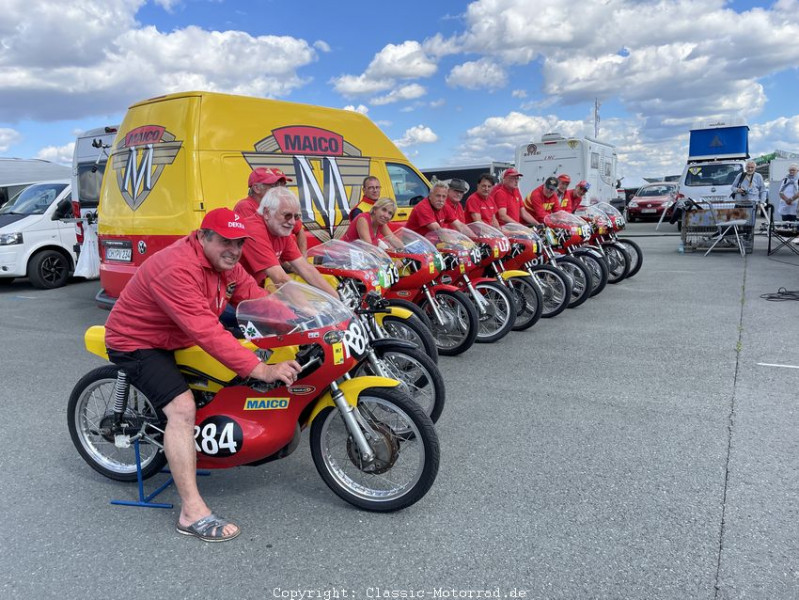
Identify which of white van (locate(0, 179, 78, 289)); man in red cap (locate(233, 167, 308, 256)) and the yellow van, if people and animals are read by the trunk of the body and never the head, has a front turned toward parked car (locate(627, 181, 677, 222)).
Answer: the yellow van

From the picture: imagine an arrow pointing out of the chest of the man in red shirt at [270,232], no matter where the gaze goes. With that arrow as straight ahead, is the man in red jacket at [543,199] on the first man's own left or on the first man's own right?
on the first man's own left

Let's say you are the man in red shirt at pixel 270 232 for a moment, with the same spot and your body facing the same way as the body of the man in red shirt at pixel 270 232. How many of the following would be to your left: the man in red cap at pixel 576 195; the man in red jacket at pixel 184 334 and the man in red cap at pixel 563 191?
2

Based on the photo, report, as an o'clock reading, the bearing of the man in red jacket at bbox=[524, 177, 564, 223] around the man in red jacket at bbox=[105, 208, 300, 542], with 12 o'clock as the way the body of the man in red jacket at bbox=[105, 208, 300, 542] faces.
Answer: the man in red jacket at bbox=[524, 177, 564, 223] is roughly at 9 o'clock from the man in red jacket at bbox=[105, 208, 300, 542].

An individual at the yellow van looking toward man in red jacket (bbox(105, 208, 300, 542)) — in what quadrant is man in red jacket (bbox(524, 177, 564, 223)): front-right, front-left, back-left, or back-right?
back-left

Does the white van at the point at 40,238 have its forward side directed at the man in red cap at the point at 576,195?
no

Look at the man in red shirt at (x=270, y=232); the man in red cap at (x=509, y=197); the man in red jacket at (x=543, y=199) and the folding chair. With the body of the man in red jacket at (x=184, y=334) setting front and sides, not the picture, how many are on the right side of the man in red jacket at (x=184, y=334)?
0

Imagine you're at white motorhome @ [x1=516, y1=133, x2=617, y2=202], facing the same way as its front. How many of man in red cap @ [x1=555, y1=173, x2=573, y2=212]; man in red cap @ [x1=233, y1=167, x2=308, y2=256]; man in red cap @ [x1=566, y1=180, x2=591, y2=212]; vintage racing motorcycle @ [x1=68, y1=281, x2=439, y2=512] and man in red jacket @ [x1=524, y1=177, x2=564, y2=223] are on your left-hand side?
0

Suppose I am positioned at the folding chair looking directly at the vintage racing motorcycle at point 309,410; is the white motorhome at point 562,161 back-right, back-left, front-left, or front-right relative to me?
back-right

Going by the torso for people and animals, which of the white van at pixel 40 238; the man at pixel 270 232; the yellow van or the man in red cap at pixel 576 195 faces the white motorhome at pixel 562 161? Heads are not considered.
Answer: the yellow van

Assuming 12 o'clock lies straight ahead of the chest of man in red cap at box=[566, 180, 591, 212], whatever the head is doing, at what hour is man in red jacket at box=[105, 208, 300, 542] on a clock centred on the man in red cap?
The man in red jacket is roughly at 2 o'clock from the man in red cap.

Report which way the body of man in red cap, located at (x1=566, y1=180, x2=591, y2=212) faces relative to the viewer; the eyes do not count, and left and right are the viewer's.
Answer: facing the viewer and to the right of the viewer

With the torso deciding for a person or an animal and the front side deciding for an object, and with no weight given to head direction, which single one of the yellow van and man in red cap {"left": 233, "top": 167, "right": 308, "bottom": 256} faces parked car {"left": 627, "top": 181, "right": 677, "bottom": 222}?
the yellow van

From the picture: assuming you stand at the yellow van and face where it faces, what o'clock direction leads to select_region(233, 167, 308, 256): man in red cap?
The man in red cap is roughly at 4 o'clock from the yellow van.

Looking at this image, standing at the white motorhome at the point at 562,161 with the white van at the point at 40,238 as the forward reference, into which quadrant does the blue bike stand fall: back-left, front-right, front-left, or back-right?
front-left

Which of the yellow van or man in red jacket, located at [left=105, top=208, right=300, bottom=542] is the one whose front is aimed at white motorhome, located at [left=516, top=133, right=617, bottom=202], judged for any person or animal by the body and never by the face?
the yellow van

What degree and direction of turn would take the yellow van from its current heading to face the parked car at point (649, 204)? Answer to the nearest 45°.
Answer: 0° — it already faces it

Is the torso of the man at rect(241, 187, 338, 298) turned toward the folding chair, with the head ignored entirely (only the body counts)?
no

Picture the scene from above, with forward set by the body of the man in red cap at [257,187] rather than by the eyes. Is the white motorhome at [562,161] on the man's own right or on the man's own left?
on the man's own left

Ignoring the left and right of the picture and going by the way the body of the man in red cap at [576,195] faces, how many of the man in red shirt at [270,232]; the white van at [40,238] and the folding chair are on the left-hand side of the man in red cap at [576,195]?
1

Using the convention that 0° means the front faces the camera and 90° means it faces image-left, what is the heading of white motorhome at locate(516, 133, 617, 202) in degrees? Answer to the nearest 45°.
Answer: approximately 225°
